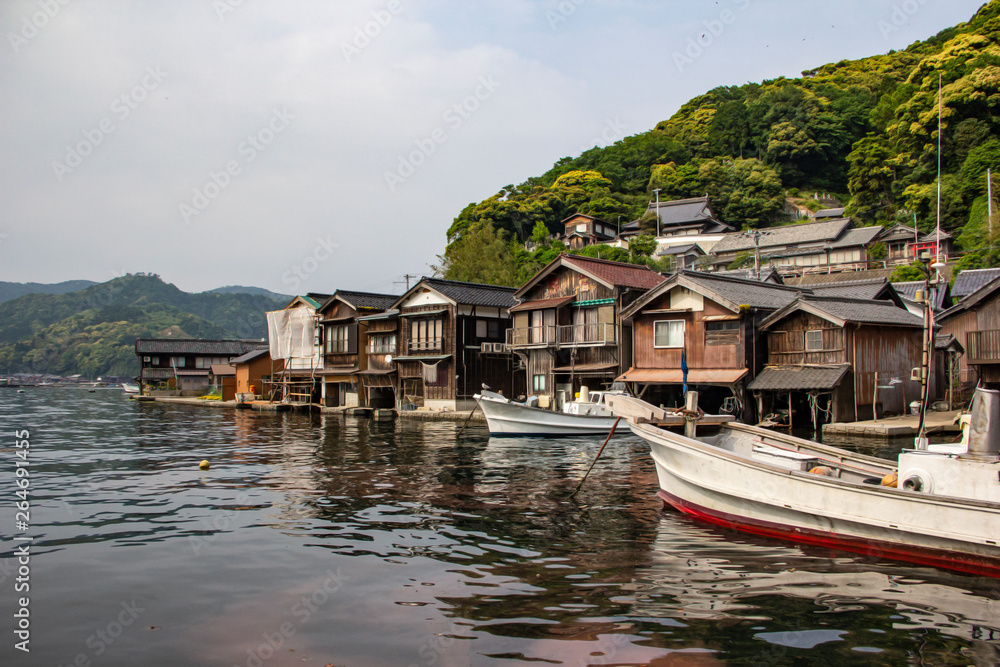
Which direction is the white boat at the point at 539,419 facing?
to the viewer's left

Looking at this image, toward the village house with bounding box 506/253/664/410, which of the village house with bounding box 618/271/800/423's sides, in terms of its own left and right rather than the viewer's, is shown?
right

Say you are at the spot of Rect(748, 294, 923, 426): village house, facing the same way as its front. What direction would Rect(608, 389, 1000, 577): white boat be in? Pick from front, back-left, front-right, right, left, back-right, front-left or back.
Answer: front-left

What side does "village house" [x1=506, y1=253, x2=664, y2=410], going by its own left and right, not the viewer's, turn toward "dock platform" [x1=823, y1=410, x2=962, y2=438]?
left

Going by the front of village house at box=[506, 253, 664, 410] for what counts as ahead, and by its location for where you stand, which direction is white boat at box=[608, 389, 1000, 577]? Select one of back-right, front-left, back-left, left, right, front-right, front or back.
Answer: front-left

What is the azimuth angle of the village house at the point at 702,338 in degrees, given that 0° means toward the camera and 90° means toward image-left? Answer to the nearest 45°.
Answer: approximately 45°

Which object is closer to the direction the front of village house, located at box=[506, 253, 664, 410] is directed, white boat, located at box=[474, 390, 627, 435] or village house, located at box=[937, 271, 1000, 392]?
the white boat

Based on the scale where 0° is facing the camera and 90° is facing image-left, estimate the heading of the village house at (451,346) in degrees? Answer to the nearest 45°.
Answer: approximately 45°

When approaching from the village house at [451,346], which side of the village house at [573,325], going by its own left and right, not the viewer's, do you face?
right

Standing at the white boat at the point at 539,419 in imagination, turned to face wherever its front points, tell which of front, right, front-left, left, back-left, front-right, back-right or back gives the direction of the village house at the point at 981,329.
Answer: back

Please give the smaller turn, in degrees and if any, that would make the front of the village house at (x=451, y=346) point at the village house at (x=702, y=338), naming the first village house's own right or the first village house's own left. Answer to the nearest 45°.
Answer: approximately 90° to the first village house's own left

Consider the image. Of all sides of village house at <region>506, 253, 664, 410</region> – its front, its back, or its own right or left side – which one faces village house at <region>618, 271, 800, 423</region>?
left

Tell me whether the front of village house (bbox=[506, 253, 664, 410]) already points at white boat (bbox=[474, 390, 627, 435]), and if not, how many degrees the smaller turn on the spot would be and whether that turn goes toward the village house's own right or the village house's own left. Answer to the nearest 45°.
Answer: approximately 45° to the village house's own left
